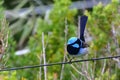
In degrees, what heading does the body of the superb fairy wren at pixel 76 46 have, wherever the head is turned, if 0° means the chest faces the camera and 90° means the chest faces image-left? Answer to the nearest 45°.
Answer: approximately 45°
